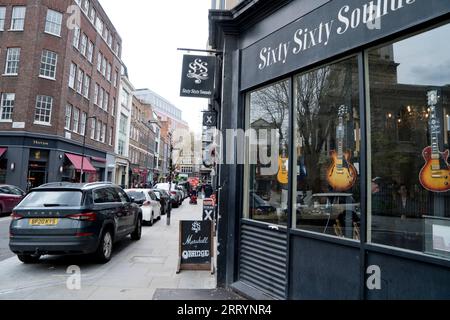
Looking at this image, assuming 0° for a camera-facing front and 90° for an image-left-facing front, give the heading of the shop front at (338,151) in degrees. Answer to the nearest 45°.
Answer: approximately 45°

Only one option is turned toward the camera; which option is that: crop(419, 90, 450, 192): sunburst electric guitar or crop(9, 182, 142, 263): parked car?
the sunburst electric guitar

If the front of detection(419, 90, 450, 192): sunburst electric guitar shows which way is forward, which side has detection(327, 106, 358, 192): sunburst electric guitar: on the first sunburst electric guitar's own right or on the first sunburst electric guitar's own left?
on the first sunburst electric guitar's own right

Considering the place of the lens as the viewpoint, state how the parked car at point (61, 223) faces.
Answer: facing away from the viewer and to the right of the viewer

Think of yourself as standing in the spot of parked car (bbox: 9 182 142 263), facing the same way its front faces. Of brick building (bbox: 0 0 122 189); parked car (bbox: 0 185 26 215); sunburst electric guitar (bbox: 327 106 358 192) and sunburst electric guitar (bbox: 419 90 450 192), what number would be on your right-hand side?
2

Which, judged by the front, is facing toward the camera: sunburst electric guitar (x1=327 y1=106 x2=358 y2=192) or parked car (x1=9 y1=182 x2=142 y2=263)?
the sunburst electric guitar

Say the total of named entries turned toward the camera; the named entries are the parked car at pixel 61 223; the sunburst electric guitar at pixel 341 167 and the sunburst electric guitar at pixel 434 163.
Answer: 2

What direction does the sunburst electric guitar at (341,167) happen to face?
toward the camera

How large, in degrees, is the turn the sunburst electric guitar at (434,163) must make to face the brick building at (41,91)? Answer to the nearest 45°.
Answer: approximately 90° to its right

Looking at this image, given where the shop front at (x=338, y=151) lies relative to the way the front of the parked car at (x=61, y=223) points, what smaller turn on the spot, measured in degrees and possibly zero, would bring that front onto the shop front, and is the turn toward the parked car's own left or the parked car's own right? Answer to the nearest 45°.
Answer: approximately 90° to the parked car's own right

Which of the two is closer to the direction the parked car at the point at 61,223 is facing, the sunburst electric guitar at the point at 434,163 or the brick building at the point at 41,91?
the brick building

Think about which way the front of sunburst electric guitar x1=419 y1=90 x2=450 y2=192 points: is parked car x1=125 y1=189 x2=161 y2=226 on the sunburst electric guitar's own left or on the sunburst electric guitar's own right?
on the sunburst electric guitar's own right

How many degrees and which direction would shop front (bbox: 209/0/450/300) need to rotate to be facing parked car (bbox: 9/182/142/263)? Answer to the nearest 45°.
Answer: approximately 45° to its right
